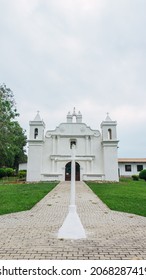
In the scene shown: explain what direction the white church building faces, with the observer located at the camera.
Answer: facing the viewer
